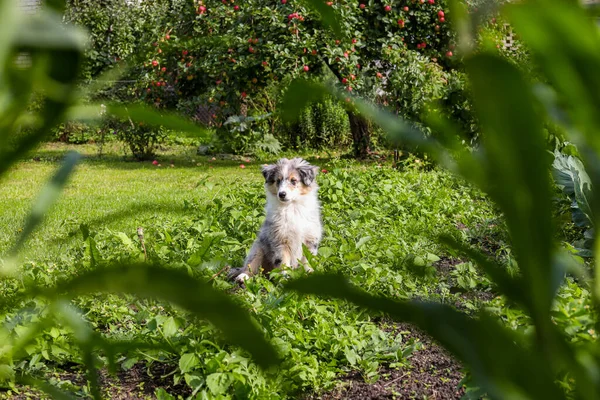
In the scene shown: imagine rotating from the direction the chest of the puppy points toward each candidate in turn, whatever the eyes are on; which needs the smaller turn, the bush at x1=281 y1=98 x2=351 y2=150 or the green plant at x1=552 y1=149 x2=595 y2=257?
the green plant

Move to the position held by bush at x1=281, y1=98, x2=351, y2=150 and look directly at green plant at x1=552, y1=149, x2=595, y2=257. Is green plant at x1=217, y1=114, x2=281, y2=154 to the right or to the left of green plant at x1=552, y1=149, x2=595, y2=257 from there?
right

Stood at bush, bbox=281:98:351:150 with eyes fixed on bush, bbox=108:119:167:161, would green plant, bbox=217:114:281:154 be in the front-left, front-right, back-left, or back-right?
front-left

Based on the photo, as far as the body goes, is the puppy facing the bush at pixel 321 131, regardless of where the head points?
no

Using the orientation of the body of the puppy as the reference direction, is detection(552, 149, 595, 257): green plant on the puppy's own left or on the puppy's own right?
on the puppy's own left

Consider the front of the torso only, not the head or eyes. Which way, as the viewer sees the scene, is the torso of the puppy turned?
toward the camera

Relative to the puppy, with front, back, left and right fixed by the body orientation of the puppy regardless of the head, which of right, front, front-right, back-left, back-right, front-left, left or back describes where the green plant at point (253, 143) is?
back

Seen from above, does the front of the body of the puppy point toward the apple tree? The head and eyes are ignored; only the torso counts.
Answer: no

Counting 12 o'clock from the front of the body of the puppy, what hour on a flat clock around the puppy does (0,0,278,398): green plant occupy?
The green plant is roughly at 12 o'clock from the puppy.

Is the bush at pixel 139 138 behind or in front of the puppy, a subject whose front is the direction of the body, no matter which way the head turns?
behind

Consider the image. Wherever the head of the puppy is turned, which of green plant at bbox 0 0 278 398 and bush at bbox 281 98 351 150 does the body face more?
the green plant

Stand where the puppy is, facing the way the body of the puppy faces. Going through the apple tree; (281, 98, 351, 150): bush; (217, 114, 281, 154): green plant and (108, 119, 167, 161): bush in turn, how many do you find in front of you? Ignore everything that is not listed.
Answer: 0
